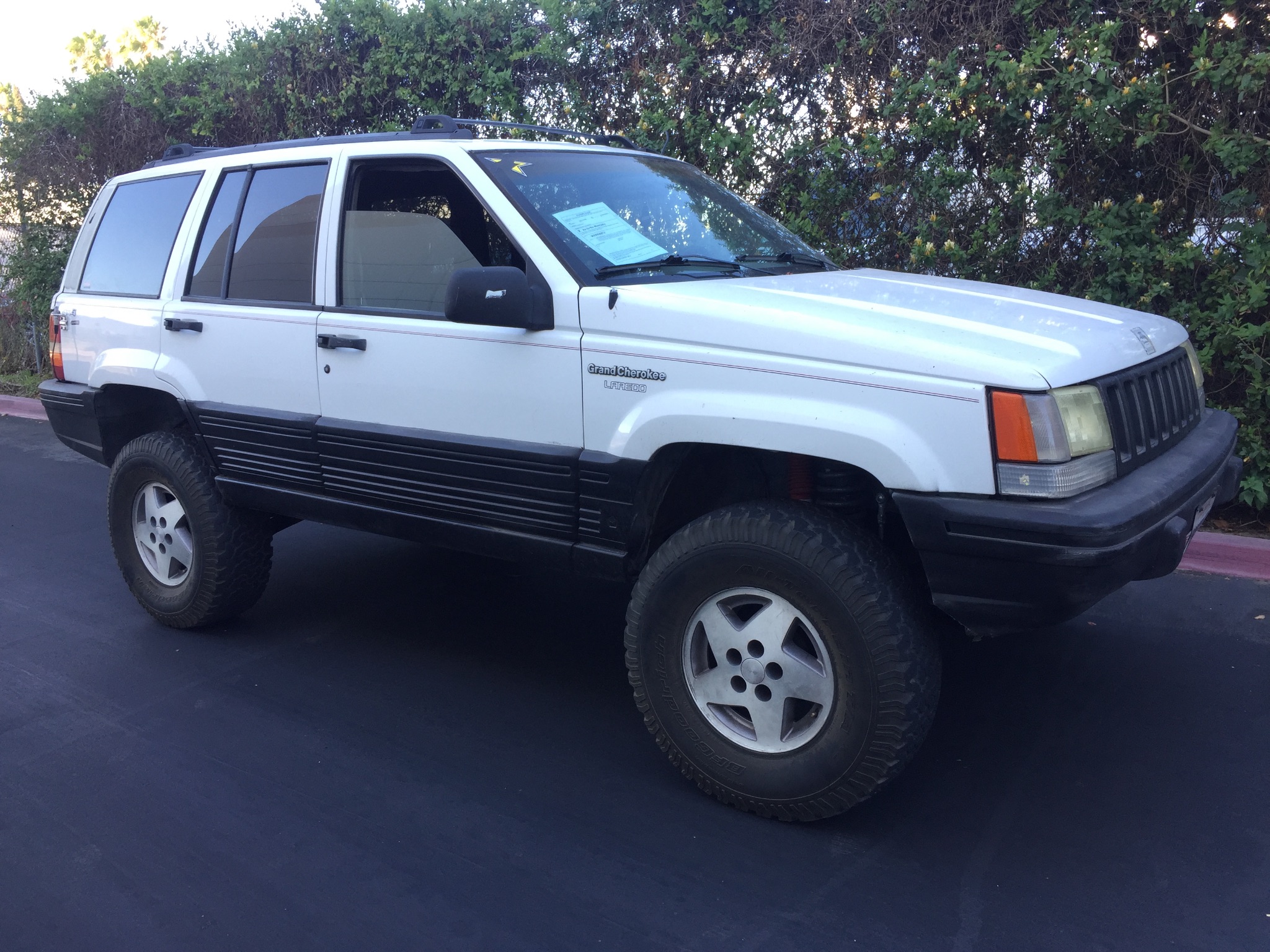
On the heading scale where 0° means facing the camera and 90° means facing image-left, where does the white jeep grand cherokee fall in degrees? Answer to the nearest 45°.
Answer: approximately 315°

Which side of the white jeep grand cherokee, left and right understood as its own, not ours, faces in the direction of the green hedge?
left

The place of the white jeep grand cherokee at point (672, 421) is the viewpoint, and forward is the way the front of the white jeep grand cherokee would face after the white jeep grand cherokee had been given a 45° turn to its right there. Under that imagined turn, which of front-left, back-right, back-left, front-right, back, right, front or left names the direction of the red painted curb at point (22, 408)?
back-right
